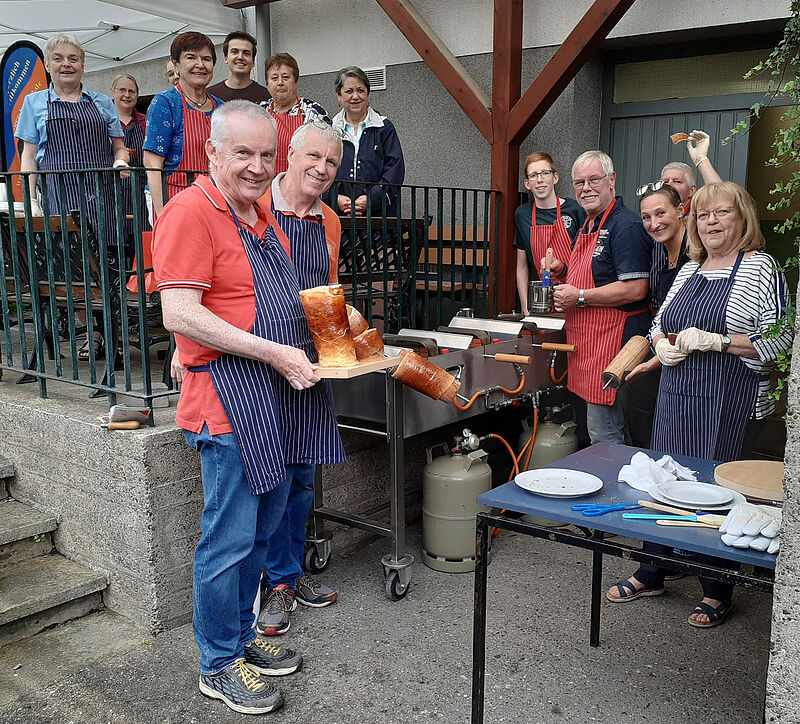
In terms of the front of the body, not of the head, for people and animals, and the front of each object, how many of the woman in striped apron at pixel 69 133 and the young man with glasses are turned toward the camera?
2

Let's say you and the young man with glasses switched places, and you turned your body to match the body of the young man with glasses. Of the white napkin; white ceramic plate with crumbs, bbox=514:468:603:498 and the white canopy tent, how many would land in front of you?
2

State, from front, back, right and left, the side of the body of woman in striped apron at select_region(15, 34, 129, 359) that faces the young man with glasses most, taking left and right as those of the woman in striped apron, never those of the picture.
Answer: left

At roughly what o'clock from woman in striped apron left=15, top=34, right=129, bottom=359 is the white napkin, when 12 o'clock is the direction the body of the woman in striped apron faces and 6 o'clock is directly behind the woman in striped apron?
The white napkin is roughly at 11 o'clock from the woman in striped apron.

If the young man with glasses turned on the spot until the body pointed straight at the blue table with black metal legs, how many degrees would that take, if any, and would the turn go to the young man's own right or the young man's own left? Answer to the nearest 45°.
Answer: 0° — they already face it
